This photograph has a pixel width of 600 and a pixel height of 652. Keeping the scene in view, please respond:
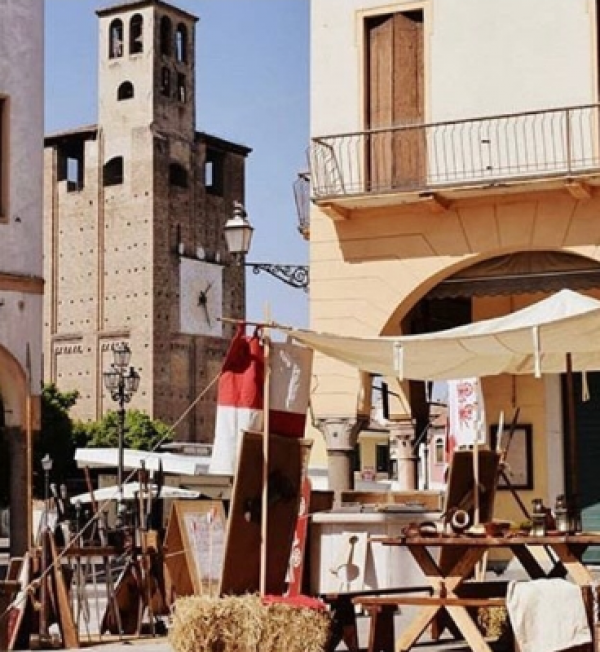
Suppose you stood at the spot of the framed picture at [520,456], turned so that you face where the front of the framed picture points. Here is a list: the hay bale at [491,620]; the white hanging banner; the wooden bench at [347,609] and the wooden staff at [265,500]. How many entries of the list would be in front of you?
4

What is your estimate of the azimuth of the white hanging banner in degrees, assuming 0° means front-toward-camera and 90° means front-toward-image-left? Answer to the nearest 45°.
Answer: approximately 0°

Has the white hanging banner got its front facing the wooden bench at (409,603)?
yes

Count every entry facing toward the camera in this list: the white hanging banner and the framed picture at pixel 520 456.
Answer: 2

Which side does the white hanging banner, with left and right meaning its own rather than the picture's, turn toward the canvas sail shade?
front

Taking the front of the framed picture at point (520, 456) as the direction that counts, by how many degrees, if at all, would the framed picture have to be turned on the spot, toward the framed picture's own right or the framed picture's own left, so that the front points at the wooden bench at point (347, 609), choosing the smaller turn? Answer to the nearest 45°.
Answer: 0° — it already faces it

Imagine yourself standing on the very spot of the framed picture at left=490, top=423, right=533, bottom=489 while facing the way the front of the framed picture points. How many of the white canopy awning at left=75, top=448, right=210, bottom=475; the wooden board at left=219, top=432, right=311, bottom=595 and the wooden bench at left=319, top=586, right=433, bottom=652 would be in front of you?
2

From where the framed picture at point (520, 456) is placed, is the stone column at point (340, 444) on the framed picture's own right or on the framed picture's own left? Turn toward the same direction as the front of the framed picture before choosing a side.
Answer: on the framed picture's own right

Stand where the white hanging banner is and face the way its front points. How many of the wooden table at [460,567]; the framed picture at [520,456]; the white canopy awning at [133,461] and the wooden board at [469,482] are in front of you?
2

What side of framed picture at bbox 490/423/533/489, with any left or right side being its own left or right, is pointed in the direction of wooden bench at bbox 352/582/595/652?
front
